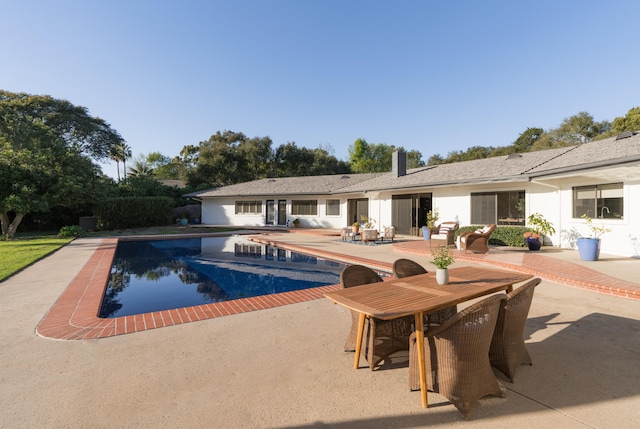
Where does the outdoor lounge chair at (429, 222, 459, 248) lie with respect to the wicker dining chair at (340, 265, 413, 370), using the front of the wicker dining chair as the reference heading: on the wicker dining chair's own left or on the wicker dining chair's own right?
on the wicker dining chair's own left

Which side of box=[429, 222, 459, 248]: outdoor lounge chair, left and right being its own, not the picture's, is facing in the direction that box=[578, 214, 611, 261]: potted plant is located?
left

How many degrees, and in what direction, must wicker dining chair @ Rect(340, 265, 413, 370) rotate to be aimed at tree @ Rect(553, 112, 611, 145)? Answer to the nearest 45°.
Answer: approximately 90° to its left

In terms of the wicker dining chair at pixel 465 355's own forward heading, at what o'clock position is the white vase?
The white vase is roughly at 1 o'clock from the wicker dining chair.

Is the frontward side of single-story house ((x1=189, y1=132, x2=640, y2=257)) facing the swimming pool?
yes

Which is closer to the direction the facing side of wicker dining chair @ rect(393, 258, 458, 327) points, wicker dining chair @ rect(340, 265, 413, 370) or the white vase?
the white vase

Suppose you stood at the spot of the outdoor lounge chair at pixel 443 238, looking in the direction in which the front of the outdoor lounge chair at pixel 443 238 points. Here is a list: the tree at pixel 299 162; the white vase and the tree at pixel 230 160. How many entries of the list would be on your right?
2

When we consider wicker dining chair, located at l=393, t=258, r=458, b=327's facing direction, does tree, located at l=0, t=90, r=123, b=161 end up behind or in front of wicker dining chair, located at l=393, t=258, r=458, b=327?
behind
